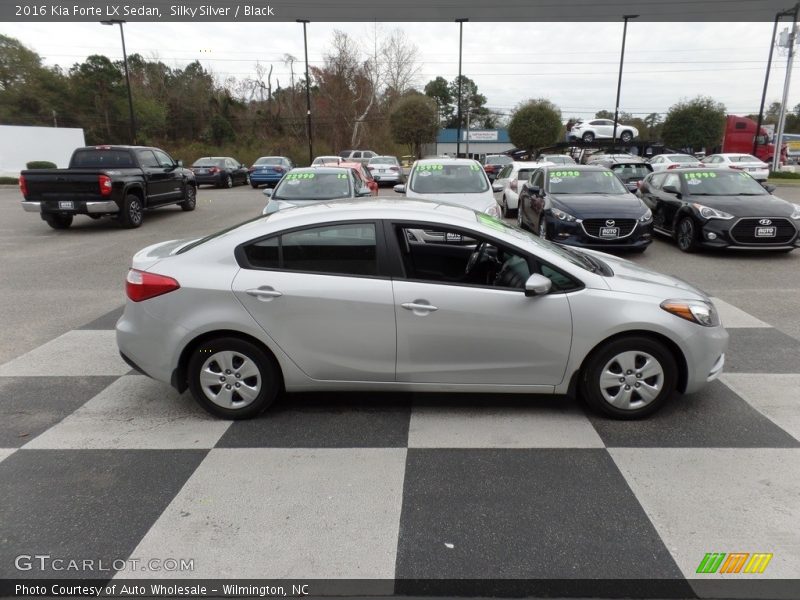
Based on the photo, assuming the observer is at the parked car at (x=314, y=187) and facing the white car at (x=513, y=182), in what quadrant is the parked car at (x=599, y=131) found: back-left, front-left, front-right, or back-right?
front-left

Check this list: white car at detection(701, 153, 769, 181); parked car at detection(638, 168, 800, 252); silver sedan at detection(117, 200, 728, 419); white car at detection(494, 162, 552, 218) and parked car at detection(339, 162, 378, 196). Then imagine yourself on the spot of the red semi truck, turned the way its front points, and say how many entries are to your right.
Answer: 5

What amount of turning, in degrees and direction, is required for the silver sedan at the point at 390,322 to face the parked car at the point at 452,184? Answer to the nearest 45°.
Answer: approximately 90° to its left

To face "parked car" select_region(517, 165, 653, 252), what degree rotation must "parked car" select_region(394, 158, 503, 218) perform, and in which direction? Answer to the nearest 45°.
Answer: approximately 45° to its left

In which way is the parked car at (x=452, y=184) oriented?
toward the camera

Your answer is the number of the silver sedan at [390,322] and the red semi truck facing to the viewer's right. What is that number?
2

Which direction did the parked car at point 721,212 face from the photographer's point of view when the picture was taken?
facing the viewer and to the right of the viewer

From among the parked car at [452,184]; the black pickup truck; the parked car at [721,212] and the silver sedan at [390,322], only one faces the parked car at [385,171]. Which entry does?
the black pickup truck

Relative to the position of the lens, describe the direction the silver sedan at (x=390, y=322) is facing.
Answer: facing to the right of the viewer

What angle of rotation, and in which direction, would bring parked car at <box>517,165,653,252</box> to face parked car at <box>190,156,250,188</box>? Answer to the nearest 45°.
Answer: approximately 180°

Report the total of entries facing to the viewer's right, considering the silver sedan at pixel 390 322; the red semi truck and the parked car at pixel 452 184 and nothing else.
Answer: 2

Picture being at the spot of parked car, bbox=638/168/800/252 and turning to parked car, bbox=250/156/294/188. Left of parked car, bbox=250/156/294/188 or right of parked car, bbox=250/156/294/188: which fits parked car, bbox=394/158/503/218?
left

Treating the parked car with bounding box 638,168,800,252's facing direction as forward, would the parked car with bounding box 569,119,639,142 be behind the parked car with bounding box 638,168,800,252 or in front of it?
behind

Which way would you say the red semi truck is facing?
to the viewer's right

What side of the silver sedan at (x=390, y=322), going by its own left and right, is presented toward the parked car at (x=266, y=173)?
left

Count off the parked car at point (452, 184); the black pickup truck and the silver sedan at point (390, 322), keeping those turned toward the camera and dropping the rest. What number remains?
1

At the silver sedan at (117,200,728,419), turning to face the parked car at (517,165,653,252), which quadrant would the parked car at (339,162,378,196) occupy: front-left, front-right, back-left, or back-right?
front-left
